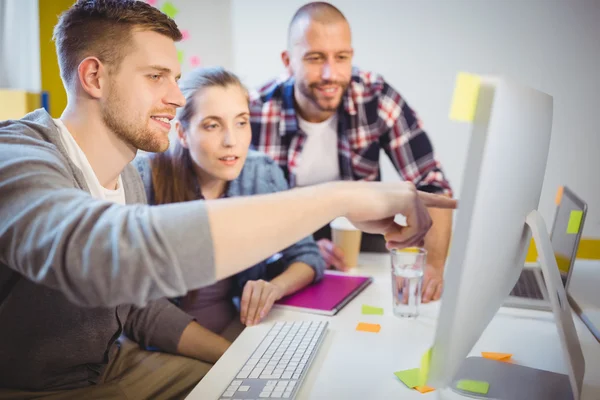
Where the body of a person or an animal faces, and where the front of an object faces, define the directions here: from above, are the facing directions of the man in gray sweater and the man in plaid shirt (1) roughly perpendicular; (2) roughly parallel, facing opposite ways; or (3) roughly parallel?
roughly perpendicular

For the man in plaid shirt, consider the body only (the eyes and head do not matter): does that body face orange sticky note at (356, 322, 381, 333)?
yes

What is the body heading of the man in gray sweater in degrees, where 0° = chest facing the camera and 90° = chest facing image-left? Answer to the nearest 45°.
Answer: approximately 270°

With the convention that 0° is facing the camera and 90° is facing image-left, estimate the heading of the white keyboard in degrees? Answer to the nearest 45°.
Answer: approximately 90°

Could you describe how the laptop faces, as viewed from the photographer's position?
facing to the left of the viewer
